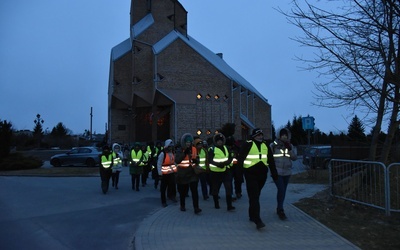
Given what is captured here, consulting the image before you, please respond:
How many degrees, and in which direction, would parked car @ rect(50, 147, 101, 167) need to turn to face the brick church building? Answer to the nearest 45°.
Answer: approximately 135° to its right

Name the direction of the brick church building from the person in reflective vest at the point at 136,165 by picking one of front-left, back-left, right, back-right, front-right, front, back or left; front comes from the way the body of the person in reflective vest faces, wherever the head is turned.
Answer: back

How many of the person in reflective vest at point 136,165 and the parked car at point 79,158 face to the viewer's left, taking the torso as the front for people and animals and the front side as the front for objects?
1

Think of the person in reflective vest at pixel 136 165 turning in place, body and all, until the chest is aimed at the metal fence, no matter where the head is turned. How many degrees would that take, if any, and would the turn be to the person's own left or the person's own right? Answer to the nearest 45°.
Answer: approximately 45° to the person's own left

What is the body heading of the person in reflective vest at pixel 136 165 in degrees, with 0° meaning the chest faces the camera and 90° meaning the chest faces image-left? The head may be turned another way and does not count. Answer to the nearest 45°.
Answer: approximately 0°

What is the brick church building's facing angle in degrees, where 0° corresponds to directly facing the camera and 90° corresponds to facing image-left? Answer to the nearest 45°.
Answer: approximately 45°

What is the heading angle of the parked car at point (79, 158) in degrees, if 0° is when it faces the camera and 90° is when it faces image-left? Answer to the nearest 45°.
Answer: approximately 90°

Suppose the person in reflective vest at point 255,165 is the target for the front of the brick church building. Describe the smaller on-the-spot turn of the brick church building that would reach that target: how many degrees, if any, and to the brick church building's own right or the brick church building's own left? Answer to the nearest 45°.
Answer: approximately 45° to the brick church building's own left

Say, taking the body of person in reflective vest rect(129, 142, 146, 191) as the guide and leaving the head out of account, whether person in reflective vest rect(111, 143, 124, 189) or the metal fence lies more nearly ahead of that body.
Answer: the metal fence

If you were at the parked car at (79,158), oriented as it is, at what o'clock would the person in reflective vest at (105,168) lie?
The person in reflective vest is roughly at 9 o'clock from the parked car.

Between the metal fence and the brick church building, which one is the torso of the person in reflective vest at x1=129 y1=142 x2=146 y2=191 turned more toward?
the metal fence

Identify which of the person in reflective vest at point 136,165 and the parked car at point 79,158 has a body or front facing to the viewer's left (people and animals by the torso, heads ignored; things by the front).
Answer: the parked car
